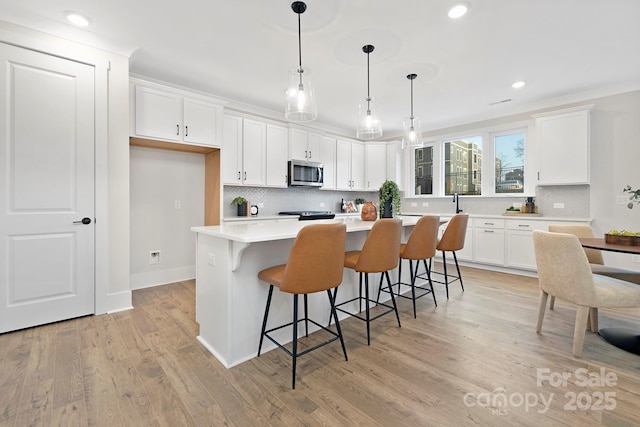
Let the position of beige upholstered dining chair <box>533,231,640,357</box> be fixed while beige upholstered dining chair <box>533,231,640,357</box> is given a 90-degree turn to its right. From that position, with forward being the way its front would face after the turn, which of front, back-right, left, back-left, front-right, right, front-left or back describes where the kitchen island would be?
right

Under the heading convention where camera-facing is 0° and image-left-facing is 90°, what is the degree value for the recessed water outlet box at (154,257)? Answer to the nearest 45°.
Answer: approximately 0°

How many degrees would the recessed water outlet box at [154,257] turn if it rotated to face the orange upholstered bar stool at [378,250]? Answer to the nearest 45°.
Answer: approximately 45° to its left

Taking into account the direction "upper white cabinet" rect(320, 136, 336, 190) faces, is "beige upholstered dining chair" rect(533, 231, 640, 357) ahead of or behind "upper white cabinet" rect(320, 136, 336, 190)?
ahead

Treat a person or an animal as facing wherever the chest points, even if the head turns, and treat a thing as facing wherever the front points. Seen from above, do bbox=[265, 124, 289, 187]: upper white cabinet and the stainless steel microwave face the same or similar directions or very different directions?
same or similar directions

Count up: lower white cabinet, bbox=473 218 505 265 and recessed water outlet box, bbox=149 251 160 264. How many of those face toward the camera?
2

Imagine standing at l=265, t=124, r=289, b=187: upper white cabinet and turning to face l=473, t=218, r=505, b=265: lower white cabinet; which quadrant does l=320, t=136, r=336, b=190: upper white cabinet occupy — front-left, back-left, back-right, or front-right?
front-left

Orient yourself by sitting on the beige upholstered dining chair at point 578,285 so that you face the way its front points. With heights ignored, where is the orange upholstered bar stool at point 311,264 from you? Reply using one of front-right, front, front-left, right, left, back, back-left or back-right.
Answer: back

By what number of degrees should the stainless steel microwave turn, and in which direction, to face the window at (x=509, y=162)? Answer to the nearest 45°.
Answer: approximately 45° to its left

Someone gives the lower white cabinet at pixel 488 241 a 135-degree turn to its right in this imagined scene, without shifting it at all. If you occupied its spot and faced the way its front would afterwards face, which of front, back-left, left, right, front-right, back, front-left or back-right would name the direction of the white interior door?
left

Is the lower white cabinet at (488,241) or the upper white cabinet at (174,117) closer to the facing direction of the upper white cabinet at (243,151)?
the lower white cabinet

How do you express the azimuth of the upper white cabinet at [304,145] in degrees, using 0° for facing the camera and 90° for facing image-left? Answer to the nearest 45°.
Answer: approximately 315°

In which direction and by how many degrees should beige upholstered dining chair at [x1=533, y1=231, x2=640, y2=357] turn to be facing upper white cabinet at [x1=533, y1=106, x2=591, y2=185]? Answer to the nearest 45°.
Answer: approximately 45° to its left

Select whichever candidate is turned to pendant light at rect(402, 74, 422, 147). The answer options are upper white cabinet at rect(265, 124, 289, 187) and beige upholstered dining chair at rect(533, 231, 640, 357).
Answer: the upper white cabinet

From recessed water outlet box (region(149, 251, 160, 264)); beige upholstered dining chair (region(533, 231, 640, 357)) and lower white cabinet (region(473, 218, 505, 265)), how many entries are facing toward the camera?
2

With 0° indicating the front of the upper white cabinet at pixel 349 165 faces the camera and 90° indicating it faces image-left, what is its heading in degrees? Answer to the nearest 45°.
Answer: approximately 315°

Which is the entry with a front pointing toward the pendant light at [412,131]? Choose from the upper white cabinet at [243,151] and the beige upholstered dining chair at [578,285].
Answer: the upper white cabinet
